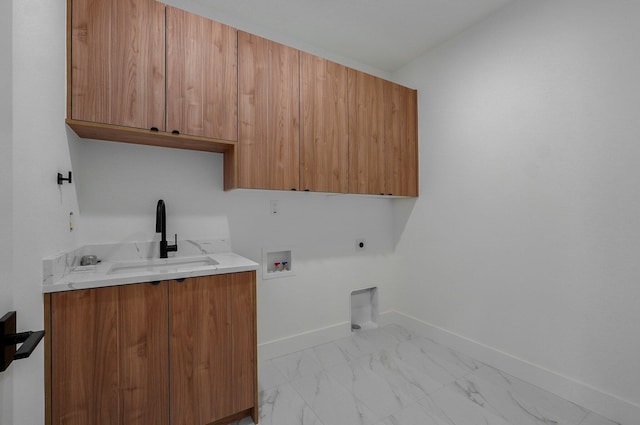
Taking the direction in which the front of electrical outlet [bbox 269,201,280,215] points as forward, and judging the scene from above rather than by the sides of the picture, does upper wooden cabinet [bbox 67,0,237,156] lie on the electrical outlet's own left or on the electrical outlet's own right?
on the electrical outlet's own right

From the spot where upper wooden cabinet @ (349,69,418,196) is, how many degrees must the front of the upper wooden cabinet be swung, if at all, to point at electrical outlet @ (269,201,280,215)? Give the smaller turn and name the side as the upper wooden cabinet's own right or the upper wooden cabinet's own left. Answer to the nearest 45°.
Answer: approximately 135° to the upper wooden cabinet's own right

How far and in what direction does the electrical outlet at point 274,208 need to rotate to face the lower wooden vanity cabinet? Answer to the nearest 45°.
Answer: approximately 45° to its right

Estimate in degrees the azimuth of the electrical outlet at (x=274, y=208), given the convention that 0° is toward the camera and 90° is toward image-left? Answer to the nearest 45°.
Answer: approximately 0°

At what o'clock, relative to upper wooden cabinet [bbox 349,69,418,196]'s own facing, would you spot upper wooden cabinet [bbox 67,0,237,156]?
upper wooden cabinet [bbox 67,0,237,156] is roughly at 3 o'clock from upper wooden cabinet [bbox 349,69,418,196].

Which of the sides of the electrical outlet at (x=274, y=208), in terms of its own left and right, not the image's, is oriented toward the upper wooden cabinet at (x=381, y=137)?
left
